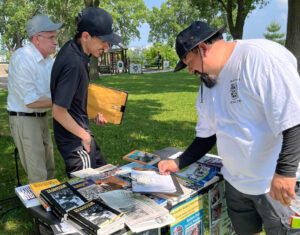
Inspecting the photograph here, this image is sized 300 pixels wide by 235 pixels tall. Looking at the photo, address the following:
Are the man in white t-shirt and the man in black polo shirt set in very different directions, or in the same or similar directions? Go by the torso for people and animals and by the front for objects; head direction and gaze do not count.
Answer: very different directions

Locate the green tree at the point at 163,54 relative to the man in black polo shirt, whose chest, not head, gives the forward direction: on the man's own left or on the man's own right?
on the man's own left

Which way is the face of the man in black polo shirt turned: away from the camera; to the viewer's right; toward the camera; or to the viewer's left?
to the viewer's right

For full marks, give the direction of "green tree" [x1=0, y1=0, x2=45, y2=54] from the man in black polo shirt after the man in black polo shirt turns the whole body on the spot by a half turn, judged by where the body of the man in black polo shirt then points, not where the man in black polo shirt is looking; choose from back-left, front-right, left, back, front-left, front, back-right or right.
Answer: right

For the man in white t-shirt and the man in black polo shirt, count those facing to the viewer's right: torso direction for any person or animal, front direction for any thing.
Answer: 1

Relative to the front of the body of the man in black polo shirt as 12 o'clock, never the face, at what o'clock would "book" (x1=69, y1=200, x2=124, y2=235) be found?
The book is roughly at 3 o'clock from the man in black polo shirt.

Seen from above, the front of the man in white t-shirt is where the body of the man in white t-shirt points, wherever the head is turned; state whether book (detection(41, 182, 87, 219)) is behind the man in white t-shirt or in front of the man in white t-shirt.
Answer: in front

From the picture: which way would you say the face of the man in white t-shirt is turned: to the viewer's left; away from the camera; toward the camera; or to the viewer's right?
to the viewer's left

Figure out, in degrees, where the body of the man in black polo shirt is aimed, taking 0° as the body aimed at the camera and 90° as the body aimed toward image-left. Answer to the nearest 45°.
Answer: approximately 270°

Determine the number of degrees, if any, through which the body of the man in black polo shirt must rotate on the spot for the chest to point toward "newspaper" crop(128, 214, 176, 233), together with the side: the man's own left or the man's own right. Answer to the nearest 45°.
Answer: approximately 45° to the man's own right

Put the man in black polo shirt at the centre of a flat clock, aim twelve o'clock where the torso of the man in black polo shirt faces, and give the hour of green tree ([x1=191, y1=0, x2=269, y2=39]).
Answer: The green tree is roughly at 10 o'clock from the man in black polo shirt.

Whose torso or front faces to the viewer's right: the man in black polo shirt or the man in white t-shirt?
the man in black polo shirt

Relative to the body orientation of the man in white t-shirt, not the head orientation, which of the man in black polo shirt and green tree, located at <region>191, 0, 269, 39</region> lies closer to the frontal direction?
the man in black polo shirt
